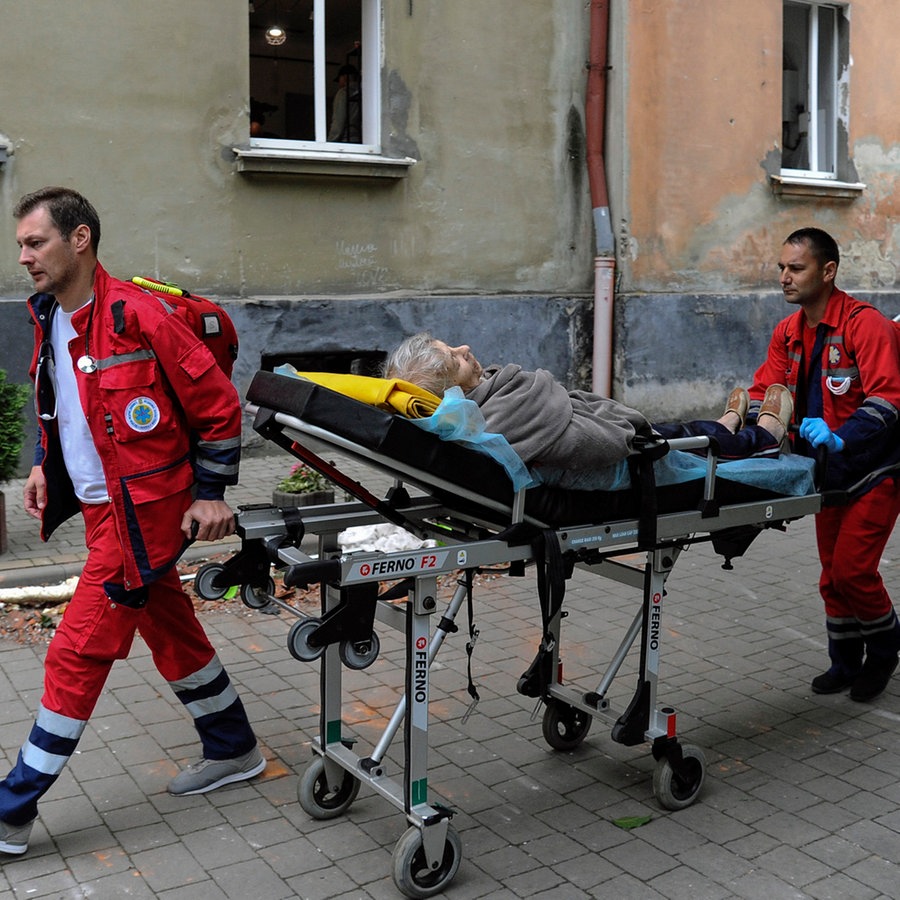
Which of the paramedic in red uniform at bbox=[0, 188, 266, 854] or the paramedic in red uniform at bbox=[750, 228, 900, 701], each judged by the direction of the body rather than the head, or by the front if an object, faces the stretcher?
the paramedic in red uniform at bbox=[750, 228, 900, 701]

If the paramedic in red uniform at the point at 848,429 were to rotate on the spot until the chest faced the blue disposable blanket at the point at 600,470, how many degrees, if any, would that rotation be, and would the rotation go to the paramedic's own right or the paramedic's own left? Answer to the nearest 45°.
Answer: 0° — they already face it

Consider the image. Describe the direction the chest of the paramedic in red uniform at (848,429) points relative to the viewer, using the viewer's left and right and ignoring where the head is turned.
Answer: facing the viewer and to the left of the viewer

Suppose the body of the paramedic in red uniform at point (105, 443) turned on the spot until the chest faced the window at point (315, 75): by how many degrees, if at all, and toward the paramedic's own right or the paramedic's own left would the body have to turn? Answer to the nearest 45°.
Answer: approximately 135° to the paramedic's own right

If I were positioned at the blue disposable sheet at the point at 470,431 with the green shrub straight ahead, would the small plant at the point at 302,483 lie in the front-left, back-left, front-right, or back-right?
front-right

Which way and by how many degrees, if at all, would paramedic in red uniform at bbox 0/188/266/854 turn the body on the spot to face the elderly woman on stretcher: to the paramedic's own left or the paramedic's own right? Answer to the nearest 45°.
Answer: approximately 135° to the paramedic's own left

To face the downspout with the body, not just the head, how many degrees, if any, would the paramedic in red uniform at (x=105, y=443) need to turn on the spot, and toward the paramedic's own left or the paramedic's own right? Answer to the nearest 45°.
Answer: approximately 180°

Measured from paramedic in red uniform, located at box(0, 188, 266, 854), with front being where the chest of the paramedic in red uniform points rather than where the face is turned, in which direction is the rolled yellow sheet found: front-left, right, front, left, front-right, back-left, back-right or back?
left

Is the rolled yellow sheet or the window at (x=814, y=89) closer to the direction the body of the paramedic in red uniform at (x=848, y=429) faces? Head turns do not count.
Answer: the rolled yellow sheet

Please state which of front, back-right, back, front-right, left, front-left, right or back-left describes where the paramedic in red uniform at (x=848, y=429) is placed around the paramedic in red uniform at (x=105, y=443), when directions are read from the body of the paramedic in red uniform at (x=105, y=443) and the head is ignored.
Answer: back-left

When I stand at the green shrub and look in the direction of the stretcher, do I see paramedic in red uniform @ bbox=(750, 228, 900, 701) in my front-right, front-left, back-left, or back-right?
front-left

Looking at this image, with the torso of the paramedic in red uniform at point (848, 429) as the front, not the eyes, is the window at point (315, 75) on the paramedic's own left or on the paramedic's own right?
on the paramedic's own right

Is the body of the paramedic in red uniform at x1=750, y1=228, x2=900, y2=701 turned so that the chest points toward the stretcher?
yes

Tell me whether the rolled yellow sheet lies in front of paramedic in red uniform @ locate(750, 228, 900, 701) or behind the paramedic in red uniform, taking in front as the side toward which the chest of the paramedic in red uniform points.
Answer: in front

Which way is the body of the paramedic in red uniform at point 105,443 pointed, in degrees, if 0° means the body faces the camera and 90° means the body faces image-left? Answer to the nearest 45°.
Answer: approximately 45°
